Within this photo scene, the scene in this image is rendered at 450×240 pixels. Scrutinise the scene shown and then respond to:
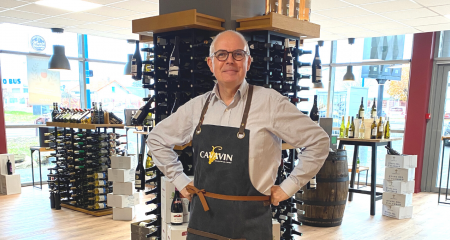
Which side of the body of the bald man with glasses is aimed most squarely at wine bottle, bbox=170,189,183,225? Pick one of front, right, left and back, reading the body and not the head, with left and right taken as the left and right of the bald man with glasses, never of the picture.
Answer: right

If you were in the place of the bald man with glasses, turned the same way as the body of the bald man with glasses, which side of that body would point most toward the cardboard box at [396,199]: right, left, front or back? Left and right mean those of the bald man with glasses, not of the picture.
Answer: back

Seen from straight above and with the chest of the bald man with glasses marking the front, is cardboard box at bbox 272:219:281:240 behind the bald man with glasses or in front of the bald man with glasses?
behind

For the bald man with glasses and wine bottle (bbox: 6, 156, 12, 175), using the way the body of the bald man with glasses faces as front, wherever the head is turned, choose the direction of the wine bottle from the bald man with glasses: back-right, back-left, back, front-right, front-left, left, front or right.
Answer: right

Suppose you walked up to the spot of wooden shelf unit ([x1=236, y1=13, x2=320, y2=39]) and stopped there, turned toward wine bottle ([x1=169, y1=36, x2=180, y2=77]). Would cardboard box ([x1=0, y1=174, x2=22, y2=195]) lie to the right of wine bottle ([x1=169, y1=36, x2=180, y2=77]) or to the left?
right

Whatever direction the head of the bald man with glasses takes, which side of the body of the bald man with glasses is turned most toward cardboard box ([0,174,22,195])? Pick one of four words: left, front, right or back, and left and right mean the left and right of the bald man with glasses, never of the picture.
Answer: right

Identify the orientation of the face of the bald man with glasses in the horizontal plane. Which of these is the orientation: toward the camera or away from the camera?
toward the camera

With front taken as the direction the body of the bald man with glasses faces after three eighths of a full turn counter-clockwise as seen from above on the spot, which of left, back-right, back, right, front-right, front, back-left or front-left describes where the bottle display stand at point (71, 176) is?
back-left

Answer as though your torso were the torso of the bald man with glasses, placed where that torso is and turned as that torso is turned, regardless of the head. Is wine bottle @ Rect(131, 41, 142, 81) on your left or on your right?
on your right

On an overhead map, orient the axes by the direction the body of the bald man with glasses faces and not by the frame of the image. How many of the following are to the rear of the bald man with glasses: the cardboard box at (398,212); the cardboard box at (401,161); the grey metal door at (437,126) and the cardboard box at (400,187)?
4

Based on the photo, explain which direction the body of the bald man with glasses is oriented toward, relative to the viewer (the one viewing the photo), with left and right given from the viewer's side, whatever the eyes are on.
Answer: facing the viewer and to the left of the viewer

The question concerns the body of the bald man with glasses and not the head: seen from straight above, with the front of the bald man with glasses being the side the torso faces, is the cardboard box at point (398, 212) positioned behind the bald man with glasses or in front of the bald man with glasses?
behind

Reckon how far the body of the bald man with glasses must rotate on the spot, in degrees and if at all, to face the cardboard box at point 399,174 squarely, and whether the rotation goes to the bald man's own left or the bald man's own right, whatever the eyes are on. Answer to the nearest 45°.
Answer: approximately 180°
